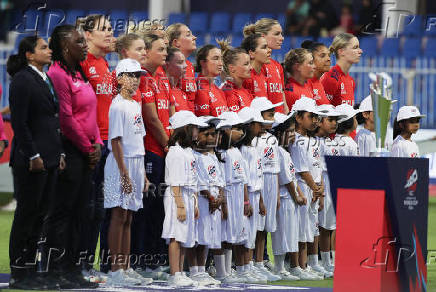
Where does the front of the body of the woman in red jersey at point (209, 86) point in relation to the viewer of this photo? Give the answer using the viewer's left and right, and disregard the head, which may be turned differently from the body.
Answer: facing the viewer and to the right of the viewer

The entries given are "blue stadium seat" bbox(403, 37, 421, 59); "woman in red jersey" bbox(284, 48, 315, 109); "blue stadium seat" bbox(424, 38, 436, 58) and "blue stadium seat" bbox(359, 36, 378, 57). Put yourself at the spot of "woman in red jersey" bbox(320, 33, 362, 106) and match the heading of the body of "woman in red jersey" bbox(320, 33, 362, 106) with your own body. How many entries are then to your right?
1

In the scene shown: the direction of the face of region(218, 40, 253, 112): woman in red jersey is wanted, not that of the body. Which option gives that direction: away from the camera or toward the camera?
toward the camera

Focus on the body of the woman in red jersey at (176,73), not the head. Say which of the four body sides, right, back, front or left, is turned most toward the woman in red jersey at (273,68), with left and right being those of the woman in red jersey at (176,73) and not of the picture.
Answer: left

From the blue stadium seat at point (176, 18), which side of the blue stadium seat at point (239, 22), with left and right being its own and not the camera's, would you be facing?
right

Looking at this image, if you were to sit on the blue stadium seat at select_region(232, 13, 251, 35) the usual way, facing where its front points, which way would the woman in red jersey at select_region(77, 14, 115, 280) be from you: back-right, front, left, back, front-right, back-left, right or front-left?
front

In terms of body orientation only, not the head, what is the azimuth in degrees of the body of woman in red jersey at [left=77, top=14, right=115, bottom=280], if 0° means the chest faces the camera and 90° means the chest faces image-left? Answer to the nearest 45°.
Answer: approximately 315°

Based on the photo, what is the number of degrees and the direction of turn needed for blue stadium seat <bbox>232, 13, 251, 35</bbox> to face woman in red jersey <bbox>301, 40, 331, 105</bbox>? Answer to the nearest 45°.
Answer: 0° — it already faces them

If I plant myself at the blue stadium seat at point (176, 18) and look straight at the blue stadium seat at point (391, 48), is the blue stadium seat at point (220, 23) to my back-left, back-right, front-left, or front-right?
front-left
